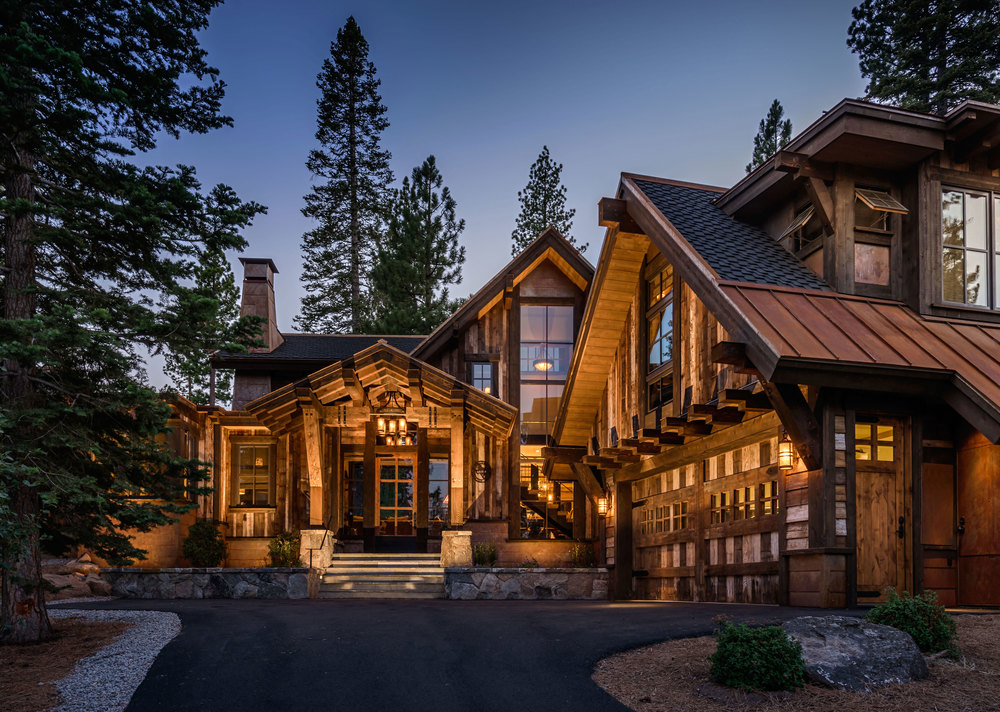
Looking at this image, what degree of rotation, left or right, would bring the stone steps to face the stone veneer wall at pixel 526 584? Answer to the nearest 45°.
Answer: approximately 90° to its left

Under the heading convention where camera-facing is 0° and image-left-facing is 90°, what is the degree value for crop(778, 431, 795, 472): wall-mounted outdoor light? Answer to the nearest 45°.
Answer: approximately 45°

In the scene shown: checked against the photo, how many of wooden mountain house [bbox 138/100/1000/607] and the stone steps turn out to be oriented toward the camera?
2

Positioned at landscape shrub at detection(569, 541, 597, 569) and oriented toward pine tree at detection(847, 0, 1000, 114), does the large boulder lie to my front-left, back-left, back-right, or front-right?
back-right
